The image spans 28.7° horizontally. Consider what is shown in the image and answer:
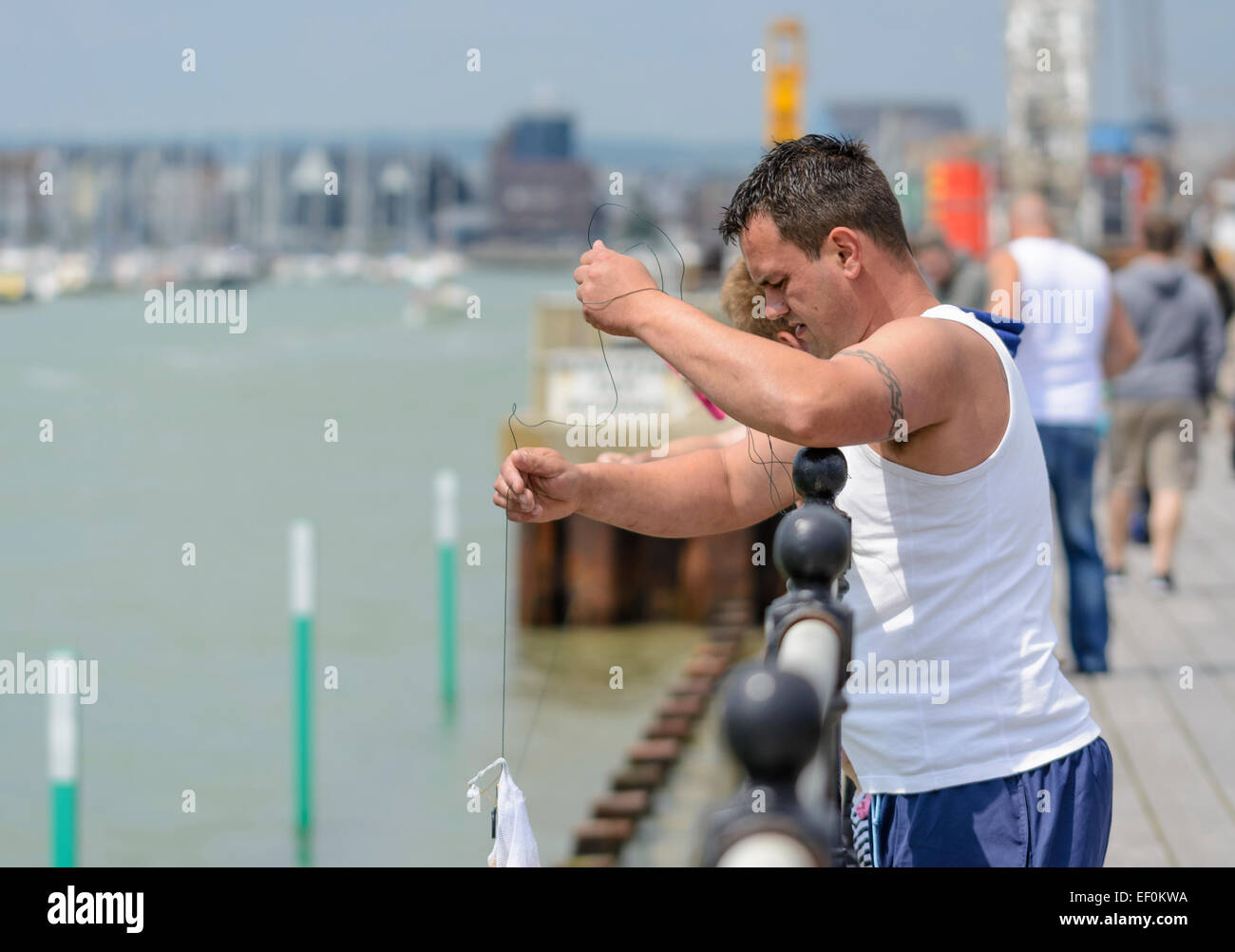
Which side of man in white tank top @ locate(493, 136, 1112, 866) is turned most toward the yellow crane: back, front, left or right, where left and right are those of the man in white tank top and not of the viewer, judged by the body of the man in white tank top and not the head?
right

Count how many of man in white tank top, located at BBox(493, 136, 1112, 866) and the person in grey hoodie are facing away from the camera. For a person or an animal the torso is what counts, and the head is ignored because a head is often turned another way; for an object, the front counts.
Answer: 1

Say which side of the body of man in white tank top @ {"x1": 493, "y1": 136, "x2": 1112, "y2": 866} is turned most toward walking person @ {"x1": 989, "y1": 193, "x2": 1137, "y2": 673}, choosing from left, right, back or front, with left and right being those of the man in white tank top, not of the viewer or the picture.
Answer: right

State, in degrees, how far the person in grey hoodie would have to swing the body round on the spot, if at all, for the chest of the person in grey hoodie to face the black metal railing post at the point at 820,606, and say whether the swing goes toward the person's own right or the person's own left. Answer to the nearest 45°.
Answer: approximately 180°

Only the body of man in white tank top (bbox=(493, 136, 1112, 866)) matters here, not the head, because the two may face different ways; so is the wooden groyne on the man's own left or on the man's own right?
on the man's own right

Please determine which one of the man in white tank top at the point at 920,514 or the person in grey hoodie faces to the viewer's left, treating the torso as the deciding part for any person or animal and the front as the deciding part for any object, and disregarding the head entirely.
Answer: the man in white tank top

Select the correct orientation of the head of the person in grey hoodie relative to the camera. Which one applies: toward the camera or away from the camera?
away from the camera

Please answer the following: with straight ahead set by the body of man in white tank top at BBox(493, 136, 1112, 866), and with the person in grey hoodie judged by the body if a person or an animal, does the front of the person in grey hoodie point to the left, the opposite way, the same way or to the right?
to the right

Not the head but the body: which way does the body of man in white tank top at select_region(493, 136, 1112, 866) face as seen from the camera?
to the viewer's left

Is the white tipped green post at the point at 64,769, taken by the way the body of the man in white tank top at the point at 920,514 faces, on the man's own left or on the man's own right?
on the man's own right

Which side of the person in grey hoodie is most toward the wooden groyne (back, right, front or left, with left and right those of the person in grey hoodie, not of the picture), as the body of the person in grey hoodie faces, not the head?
left

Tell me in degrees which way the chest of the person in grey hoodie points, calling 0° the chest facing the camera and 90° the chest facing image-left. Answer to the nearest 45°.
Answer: approximately 180°

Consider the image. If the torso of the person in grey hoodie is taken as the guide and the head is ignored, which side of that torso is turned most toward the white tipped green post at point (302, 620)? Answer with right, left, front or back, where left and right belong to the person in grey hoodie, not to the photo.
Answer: left

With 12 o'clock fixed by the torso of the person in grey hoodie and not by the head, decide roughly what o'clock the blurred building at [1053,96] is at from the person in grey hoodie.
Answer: The blurred building is roughly at 12 o'clock from the person in grey hoodie.

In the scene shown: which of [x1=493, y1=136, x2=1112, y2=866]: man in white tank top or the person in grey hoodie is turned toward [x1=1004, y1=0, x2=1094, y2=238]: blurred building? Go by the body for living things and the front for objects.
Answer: the person in grey hoodie
